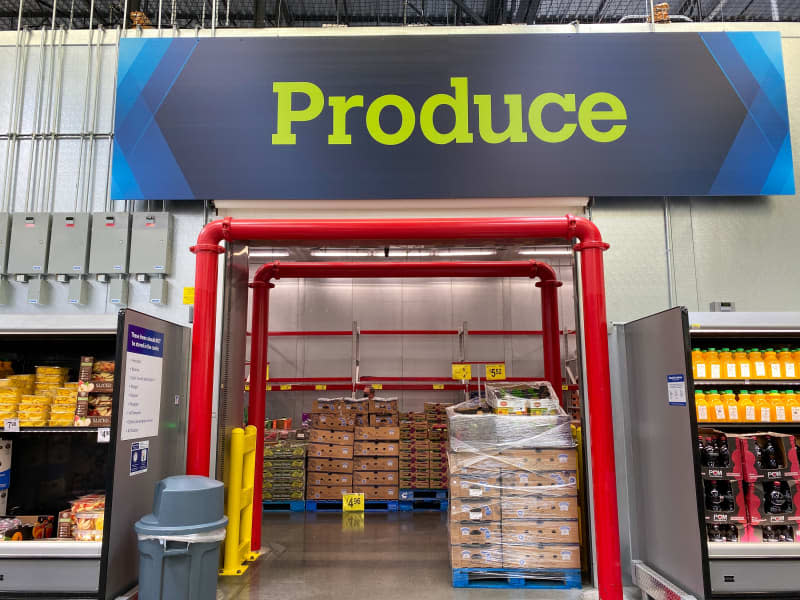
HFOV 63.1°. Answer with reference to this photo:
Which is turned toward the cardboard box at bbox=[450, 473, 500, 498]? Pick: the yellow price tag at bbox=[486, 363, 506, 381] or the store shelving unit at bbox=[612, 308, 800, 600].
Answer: the yellow price tag

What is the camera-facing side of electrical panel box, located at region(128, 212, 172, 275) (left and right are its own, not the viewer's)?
front

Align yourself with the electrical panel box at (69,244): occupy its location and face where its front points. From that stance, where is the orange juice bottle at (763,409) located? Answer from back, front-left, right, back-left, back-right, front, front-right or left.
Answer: front-left

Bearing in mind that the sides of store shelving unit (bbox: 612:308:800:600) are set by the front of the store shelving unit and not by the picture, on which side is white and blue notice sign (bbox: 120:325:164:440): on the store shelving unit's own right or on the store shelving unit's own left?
on the store shelving unit's own right

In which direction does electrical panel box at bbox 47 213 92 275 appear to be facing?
toward the camera

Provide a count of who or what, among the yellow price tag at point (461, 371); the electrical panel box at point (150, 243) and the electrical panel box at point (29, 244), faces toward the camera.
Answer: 3

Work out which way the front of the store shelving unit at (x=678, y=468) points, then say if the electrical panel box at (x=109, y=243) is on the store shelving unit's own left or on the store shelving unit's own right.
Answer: on the store shelving unit's own right

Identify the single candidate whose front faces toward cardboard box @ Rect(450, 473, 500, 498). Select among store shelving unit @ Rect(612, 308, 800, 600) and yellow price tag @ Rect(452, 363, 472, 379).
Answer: the yellow price tag

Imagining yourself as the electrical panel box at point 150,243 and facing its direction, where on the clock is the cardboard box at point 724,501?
The cardboard box is roughly at 10 o'clock from the electrical panel box.
